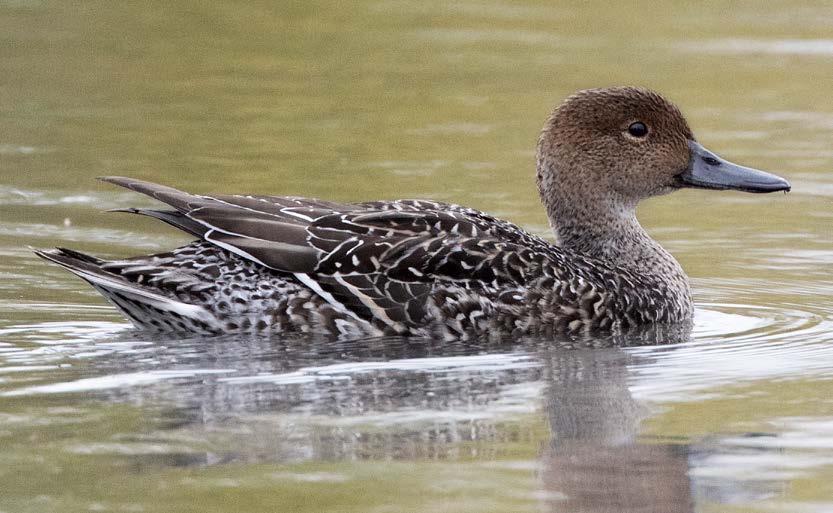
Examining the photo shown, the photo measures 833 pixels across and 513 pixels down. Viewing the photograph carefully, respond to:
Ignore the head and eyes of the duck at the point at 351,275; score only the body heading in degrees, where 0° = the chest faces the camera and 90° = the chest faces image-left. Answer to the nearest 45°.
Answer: approximately 270°
